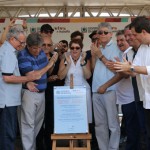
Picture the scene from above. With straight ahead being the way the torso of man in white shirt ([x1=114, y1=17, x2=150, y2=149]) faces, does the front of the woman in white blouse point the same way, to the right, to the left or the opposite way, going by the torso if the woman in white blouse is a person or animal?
to the left

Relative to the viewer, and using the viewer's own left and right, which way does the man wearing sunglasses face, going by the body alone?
facing the viewer and to the left of the viewer

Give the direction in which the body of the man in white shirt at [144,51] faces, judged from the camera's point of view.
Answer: to the viewer's left

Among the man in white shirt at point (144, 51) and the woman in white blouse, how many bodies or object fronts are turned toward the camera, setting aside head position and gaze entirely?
1

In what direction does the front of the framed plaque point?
toward the camera

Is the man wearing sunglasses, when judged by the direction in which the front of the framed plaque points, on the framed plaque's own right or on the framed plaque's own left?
on the framed plaque's own left

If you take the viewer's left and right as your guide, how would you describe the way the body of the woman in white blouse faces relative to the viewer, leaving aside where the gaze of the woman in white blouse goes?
facing the viewer

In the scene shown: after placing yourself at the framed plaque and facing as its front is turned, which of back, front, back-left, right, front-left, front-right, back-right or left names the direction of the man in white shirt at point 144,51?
front-left

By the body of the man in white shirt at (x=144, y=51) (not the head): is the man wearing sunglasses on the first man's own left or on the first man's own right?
on the first man's own right

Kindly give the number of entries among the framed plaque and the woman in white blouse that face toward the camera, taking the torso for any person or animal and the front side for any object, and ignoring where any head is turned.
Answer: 2

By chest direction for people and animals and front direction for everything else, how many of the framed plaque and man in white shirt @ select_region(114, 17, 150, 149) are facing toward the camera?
1

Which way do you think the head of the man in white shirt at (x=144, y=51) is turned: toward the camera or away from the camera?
toward the camera
